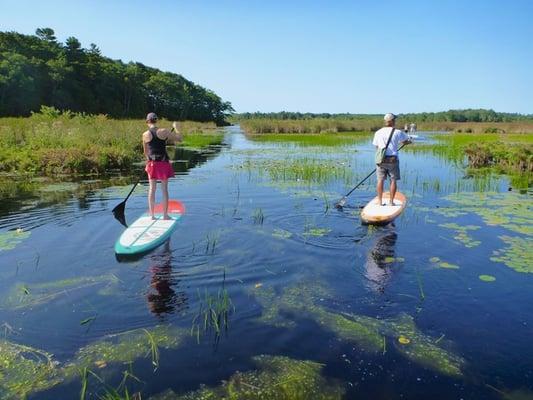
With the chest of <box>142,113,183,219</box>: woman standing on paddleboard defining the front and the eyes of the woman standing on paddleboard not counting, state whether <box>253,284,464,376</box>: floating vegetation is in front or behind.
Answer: behind

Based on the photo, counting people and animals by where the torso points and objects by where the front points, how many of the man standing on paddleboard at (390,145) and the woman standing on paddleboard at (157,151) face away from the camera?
2

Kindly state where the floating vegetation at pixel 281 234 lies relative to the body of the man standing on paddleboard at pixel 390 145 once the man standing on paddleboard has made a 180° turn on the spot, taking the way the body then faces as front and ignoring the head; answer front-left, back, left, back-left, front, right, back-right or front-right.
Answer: front-right

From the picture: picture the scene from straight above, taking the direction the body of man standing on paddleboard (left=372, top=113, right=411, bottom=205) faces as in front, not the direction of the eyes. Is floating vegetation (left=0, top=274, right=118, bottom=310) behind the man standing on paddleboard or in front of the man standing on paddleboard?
behind

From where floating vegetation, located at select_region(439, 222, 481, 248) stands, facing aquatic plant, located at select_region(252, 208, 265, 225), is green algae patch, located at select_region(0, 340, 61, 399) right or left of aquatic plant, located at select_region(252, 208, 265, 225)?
left

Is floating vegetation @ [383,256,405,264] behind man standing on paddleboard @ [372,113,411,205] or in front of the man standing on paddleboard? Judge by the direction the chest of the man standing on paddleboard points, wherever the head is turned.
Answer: behind

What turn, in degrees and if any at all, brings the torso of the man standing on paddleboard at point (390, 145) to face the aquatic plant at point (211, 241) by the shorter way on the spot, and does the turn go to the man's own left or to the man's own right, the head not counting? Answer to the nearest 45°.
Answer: approximately 135° to the man's own left

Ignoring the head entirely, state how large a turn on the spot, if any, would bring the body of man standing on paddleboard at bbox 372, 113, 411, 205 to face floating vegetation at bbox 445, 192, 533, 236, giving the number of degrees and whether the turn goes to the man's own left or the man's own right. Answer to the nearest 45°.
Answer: approximately 45° to the man's own right

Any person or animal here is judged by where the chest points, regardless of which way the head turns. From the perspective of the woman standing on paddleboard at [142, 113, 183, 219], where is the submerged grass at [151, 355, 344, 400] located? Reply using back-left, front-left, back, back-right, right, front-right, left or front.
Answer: back

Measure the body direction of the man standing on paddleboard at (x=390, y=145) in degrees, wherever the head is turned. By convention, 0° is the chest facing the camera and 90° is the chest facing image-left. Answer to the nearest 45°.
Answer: approximately 180°

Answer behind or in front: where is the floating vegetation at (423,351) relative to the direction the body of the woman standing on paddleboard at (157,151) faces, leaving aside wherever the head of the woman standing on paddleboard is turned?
behind

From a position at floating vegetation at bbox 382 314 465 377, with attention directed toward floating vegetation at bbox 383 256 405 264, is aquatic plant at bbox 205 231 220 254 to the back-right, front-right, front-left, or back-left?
front-left

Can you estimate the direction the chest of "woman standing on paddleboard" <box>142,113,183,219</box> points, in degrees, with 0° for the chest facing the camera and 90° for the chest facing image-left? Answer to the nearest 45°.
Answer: approximately 180°

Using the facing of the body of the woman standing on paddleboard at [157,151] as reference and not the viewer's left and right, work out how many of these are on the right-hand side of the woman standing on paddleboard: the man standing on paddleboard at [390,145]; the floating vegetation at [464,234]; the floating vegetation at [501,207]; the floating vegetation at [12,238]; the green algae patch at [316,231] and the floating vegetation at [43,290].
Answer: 4

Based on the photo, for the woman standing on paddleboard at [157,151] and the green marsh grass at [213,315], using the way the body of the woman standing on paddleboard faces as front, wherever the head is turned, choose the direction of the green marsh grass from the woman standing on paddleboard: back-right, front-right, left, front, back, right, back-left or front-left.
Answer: back

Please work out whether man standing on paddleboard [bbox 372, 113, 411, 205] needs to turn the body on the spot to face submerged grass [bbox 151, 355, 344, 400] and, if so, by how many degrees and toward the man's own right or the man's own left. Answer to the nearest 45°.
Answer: approximately 180°

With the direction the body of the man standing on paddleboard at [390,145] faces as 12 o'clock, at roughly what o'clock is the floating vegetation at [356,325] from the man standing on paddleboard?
The floating vegetation is roughly at 6 o'clock from the man standing on paddleboard.
